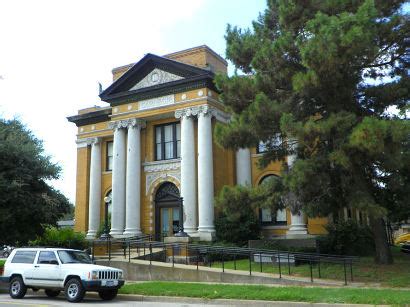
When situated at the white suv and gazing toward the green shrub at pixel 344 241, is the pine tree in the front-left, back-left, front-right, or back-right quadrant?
front-right

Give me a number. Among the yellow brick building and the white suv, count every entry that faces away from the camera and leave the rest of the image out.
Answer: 0

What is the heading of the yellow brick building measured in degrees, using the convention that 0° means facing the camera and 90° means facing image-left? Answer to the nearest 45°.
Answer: approximately 45°

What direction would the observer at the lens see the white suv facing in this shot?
facing the viewer and to the right of the viewer

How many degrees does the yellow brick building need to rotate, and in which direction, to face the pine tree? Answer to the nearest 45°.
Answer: approximately 90° to its left

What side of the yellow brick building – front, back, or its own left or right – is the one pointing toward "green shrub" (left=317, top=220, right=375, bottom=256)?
left

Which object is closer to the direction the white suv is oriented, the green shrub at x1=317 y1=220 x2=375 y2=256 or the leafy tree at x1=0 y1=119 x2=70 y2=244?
the green shrub

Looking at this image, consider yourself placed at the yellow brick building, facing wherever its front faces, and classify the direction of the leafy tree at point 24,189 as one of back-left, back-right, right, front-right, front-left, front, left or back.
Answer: front

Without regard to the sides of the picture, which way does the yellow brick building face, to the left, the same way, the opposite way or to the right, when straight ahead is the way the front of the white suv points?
to the right
